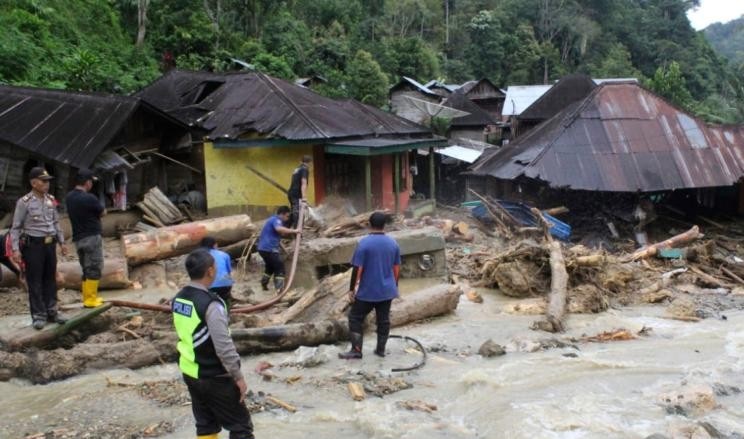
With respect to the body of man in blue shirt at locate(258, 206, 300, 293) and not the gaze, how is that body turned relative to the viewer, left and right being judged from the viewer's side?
facing to the right of the viewer

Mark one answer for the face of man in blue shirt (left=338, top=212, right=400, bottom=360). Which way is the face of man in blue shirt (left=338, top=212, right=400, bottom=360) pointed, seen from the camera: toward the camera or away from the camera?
away from the camera

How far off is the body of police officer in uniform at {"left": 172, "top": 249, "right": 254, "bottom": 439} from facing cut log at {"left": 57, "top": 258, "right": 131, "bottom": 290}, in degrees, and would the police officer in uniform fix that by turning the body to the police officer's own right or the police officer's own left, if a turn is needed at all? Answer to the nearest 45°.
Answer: approximately 45° to the police officer's own left

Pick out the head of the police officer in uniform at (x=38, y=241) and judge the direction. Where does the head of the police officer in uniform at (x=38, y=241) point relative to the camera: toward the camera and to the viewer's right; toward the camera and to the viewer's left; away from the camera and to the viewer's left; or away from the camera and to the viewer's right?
toward the camera and to the viewer's right

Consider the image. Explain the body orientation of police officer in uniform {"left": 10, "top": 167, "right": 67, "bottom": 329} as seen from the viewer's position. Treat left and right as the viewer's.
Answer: facing the viewer and to the right of the viewer

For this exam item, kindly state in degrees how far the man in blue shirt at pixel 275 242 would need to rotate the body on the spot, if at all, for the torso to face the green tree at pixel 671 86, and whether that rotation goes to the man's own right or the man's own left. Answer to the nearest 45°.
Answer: approximately 45° to the man's own left

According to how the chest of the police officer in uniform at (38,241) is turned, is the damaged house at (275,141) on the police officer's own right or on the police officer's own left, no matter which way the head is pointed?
on the police officer's own left

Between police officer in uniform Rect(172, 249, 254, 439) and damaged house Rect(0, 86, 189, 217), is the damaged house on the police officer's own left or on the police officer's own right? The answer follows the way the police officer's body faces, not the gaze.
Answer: on the police officer's own left

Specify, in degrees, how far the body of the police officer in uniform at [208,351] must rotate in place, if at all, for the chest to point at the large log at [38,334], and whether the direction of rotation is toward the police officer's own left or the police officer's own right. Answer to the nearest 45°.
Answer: approximately 90° to the police officer's own left

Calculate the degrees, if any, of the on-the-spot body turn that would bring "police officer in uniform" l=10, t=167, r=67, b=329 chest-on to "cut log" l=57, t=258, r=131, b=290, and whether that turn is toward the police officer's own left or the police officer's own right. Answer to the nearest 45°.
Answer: approximately 135° to the police officer's own left

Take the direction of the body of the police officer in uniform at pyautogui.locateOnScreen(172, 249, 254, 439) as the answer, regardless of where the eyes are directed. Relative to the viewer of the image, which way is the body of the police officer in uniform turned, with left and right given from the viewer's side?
facing away from the viewer and to the right of the viewer

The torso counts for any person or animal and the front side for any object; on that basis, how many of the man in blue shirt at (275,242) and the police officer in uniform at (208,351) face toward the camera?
0

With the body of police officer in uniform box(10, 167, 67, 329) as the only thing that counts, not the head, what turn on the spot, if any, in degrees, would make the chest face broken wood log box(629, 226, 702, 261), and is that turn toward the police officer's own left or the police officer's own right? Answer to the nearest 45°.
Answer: approximately 45° to the police officer's own left
